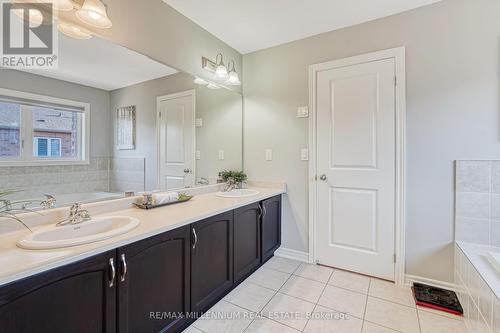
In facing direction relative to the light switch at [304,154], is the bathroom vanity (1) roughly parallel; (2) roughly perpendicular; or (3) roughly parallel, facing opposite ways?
roughly perpendicular

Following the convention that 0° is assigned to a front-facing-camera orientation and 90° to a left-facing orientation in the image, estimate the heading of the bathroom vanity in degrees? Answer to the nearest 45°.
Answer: approximately 315°

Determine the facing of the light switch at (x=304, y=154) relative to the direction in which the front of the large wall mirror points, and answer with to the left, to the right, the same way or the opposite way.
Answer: to the right

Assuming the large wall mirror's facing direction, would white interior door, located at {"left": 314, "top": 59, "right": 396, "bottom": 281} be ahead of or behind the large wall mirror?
ahead

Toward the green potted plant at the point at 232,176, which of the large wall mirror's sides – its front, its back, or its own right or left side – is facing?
left

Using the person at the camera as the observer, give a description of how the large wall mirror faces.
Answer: facing the viewer and to the right of the viewer

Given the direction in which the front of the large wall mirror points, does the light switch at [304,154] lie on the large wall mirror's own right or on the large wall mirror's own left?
on the large wall mirror's own left

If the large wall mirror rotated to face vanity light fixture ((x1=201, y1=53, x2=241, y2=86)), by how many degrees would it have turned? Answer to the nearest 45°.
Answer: approximately 90° to its left

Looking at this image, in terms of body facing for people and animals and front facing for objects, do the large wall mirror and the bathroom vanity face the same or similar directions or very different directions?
same or similar directions

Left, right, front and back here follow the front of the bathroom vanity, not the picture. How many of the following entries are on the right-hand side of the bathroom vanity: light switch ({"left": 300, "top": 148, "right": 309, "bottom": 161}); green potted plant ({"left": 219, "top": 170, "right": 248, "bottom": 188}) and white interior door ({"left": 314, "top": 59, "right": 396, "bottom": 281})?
0

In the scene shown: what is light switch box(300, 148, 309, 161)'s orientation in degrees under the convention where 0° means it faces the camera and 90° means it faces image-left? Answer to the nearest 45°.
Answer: approximately 0°

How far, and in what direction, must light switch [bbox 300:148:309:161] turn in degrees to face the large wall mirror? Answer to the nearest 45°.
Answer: approximately 45° to its right

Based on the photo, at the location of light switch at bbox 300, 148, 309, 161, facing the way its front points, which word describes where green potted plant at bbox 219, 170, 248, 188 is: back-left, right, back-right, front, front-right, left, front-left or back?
right
